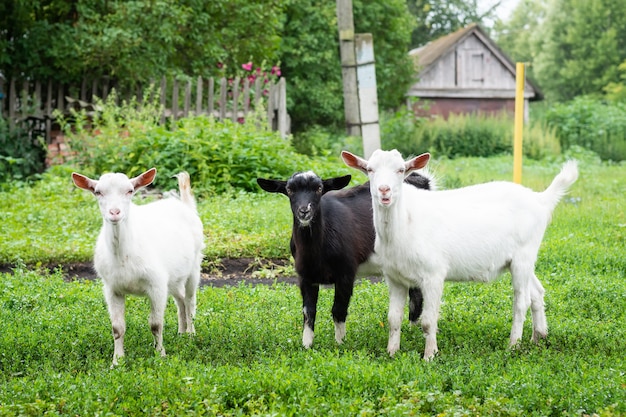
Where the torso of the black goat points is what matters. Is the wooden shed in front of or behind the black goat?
behind

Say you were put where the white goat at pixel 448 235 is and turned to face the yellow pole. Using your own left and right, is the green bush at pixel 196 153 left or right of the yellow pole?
left

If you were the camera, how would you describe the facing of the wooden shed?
facing the viewer

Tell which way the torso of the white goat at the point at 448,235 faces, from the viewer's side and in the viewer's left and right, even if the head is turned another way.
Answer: facing the viewer and to the left of the viewer

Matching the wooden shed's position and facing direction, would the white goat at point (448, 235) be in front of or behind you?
in front

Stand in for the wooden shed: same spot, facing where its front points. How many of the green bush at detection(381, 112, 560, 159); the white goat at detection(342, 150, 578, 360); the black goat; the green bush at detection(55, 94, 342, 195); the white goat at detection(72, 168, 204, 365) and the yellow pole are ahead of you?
6
